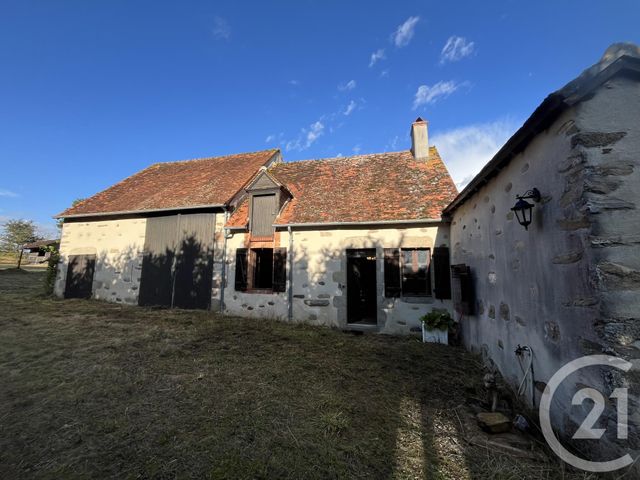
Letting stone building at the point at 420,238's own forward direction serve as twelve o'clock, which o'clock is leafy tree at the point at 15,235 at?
The leafy tree is roughly at 4 o'clock from the stone building.

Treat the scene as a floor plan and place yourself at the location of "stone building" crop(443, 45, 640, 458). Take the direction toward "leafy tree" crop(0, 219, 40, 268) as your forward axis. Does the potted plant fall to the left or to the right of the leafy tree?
right

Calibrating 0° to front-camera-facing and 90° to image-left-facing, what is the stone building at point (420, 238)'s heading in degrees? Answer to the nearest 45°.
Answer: approximately 0°
